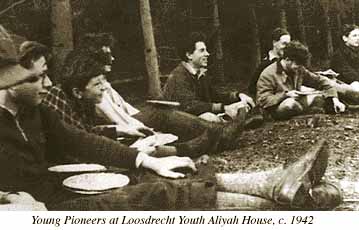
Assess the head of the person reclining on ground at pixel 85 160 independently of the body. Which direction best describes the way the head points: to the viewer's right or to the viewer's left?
to the viewer's right

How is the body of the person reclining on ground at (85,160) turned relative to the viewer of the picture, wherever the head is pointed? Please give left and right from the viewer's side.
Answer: facing to the right of the viewer

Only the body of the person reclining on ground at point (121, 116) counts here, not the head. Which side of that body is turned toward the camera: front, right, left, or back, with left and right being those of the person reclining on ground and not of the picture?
right

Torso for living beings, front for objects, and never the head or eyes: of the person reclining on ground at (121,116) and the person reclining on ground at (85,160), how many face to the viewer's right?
2

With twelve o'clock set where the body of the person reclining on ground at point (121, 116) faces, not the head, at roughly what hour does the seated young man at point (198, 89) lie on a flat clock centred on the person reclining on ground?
The seated young man is roughly at 10 o'clock from the person reclining on ground.

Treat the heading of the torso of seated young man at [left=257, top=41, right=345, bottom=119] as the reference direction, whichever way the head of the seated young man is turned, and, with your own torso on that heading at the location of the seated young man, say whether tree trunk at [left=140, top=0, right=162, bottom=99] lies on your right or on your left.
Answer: on your right

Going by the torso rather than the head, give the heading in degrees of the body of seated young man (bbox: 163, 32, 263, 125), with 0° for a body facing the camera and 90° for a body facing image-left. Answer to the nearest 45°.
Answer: approximately 315°

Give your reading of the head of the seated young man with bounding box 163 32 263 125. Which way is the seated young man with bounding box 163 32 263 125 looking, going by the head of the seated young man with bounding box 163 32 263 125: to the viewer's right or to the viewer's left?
to the viewer's right
